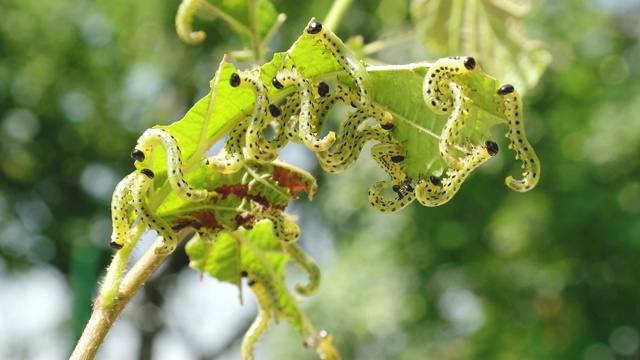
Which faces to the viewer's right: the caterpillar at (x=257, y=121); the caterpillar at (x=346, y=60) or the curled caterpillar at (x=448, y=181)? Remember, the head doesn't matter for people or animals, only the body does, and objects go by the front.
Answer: the curled caterpillar

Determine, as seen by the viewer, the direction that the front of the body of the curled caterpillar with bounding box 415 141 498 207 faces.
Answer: to the viewer's right

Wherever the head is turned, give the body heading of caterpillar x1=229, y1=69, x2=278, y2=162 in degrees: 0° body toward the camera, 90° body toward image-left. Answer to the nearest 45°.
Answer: approximately 90°

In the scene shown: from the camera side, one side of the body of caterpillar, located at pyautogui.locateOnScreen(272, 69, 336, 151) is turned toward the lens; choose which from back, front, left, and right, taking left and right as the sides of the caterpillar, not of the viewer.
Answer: left

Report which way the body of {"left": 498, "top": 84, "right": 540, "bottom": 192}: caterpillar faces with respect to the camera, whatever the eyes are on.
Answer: to the viewer's left

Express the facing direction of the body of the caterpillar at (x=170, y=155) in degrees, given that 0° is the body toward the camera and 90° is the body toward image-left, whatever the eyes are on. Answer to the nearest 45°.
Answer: approximately 90°

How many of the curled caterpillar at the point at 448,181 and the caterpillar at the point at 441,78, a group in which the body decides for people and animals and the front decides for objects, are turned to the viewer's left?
0
